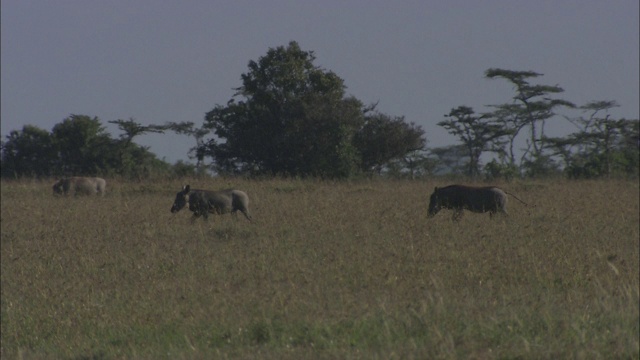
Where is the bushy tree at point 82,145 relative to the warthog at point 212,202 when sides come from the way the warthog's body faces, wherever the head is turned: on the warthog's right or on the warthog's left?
on the warthog's right

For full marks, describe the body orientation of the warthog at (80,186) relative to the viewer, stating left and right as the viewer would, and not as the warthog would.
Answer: facing to the left of the viewer

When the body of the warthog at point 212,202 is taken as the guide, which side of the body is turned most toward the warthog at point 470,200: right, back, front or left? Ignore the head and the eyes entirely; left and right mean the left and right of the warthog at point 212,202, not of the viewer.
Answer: back

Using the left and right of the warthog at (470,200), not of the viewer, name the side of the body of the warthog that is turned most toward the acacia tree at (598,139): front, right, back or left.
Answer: right

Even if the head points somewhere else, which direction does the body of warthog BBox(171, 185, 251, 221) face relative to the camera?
to the viewer's left

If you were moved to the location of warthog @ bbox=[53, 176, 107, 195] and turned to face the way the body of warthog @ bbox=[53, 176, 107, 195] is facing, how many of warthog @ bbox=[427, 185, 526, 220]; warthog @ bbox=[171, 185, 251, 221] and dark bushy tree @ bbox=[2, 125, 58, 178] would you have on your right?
1

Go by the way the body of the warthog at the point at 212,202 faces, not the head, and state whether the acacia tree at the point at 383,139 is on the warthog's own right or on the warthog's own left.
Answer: on the warthog's own right

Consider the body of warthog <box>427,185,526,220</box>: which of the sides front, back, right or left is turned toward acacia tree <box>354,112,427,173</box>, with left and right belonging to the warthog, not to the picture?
right

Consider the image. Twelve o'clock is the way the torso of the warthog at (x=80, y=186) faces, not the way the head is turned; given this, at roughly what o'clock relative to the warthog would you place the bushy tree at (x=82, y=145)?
The bushy tree is roughly at 3 o'clock from the warthog.

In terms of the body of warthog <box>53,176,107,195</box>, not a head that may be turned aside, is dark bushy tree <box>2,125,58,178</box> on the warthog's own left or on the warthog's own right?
on the warthog's own right

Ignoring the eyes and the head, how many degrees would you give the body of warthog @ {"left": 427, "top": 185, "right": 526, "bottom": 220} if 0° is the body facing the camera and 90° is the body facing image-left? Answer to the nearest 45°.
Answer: approximately 90°
